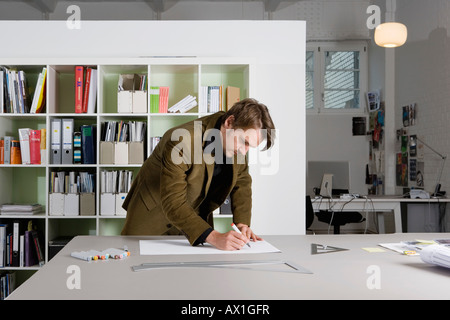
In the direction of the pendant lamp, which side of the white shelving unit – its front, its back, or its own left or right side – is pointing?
left

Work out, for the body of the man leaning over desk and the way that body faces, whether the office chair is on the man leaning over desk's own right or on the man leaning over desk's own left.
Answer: on the man leaning over desk's own left

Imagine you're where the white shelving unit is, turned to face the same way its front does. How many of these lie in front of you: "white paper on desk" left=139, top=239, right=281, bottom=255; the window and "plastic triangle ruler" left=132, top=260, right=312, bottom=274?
2

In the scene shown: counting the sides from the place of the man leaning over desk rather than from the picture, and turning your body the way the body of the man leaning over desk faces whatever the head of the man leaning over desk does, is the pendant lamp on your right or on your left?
on your left

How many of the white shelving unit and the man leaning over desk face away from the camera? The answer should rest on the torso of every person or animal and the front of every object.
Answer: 0

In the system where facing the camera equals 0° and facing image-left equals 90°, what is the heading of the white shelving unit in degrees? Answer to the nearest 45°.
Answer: approximately 0°

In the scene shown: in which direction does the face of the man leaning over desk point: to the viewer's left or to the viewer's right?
to the viewer's right

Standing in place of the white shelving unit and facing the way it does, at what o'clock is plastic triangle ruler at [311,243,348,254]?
The plastic triangle ruler is roughly at 11 o'clock from the white shelving unit.

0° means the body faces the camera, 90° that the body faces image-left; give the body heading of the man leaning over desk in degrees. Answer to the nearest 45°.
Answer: approximately 315°

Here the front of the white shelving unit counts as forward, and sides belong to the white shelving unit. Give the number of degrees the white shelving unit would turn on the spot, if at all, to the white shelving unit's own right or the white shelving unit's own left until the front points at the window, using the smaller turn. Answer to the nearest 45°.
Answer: approximately 135° to the white shelving unit's own left

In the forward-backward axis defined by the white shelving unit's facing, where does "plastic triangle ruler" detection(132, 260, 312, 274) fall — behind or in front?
in front
